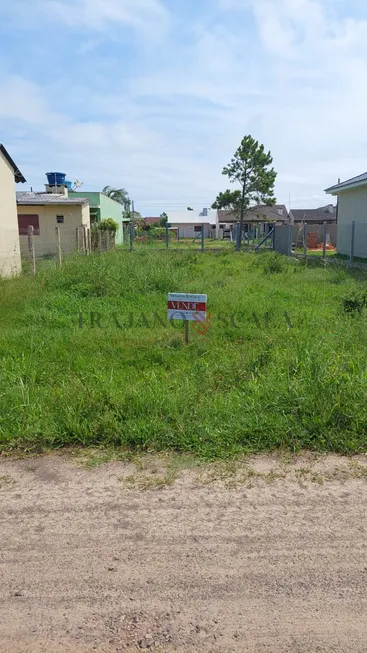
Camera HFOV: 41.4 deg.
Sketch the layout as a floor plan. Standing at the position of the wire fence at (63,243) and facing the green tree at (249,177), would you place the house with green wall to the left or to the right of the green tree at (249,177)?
left

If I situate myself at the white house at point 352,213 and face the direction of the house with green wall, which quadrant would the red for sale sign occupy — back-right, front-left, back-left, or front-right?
back-left

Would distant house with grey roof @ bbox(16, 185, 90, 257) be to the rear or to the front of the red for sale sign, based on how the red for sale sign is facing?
to the rear

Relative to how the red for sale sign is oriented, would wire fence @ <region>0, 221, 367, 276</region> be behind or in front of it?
behind

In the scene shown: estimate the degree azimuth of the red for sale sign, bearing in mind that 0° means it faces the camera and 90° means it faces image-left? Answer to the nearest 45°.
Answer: approximately 0°

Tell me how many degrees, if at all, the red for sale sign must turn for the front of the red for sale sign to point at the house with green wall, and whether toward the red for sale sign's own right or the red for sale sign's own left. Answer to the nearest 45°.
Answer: approximately 180°

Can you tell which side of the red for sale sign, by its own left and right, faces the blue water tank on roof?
back

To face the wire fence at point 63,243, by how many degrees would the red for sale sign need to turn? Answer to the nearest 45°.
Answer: approximately 180°

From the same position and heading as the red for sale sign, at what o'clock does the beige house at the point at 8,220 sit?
The beige house is roughly at 5 o'clock from the red for sale sign.

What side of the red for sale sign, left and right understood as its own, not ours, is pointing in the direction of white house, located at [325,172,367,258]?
back

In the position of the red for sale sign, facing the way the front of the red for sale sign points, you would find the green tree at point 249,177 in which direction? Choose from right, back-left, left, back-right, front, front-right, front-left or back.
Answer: back
